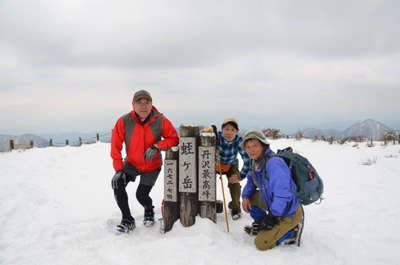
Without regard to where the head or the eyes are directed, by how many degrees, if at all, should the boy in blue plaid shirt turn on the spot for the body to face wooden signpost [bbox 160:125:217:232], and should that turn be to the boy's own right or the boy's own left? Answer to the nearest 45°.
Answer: approximately 45° to the boy's own right

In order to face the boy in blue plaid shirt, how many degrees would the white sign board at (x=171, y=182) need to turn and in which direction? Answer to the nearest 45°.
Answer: approximately 135° to its left

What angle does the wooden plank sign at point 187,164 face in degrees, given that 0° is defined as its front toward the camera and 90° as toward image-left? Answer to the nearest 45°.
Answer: approximately 0°

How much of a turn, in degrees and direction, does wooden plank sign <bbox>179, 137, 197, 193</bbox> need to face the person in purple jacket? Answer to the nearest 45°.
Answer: approximately 45° to its left

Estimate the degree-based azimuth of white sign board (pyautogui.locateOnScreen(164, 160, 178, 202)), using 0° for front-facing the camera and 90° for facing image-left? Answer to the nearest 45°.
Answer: approximately 0°

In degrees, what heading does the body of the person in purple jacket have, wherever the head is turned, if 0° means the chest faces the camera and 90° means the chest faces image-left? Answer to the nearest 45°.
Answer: approximately 45°

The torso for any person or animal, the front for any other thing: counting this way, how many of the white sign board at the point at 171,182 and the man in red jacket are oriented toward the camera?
2

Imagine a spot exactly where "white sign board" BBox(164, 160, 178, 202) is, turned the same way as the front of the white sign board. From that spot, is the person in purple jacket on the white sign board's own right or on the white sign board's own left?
on the white sign board's own left
